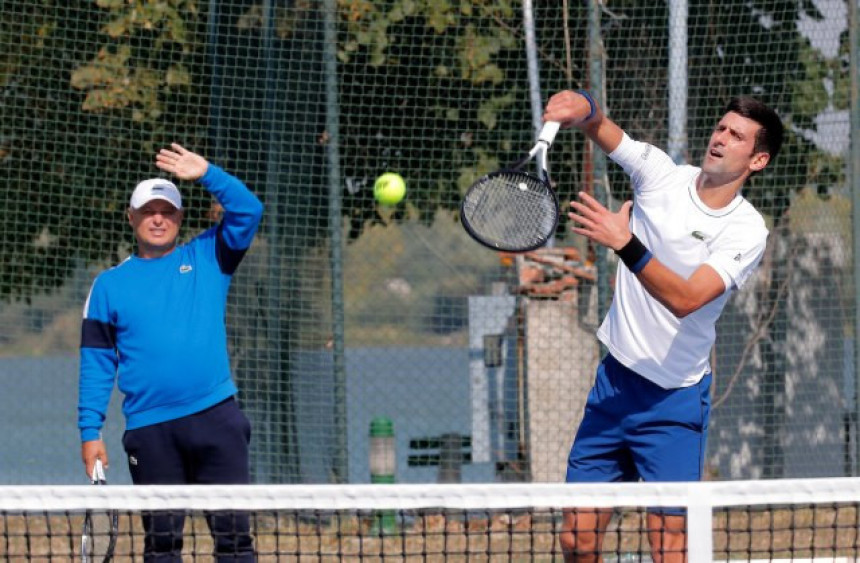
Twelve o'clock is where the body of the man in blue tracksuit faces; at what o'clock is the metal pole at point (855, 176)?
The metal pole is roughly at 8 o'clock from the man in blue tracksuit.

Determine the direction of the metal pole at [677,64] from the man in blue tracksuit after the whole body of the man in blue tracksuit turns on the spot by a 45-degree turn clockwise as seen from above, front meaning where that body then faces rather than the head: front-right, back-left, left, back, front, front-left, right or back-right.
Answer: back

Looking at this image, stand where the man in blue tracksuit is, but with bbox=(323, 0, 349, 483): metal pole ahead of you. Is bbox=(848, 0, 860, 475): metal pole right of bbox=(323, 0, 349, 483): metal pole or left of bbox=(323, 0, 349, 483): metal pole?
right

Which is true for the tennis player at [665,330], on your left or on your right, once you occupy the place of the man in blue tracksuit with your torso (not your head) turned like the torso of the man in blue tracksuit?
on your left

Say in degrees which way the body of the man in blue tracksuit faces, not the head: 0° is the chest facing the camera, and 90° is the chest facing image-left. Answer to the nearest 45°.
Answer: approximately 0°

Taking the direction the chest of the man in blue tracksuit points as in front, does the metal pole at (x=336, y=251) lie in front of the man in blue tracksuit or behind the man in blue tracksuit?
behind

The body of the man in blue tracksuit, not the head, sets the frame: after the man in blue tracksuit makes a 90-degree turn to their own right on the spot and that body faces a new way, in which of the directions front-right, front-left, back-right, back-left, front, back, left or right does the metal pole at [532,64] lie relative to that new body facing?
back-right

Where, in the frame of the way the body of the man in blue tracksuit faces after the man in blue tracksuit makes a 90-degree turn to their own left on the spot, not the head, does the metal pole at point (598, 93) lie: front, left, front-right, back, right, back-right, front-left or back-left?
front-left
